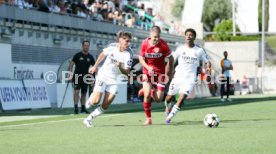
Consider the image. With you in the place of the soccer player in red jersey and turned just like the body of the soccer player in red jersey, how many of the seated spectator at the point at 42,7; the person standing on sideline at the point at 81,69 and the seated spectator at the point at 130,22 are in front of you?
0

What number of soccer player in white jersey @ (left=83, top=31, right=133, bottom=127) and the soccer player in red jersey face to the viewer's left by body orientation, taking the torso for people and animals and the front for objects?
0

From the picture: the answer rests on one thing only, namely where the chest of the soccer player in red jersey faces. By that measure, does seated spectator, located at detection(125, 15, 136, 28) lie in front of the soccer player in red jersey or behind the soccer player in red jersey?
behind

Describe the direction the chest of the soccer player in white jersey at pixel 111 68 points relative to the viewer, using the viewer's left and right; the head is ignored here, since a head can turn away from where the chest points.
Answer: facing the viewer and to the right of the viewer

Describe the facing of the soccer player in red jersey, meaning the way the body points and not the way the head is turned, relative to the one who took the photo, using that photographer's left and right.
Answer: facing the viewer

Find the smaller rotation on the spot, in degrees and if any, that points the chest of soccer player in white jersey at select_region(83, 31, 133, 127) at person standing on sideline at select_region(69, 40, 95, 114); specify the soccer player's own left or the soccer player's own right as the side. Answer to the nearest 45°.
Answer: approximately 135° to the soccer player's own left

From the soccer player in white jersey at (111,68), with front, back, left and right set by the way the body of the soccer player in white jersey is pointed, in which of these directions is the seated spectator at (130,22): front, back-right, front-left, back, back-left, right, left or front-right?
back-left
